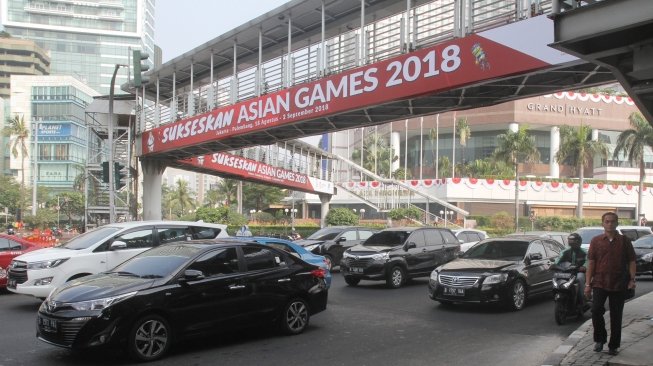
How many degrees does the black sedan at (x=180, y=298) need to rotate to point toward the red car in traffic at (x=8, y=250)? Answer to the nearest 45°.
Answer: approximately 90° to its right

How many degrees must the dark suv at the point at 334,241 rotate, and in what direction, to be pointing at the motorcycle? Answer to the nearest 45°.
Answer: approximately 90° to its left

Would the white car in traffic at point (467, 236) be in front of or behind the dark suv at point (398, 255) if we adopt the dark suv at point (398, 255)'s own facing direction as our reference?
behind

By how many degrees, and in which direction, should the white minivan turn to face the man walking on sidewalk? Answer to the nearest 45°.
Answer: approximately 90° to its left

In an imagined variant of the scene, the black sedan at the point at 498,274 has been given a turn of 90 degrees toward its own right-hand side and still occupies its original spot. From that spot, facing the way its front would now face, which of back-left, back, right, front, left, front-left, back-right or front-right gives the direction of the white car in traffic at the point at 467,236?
front-right

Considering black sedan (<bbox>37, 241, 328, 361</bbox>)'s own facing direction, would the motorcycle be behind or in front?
behind

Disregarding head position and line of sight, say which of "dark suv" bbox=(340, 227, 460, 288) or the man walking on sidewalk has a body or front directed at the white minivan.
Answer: the dark suv

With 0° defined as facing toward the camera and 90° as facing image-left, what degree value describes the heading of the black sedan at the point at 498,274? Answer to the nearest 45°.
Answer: approximately 45°

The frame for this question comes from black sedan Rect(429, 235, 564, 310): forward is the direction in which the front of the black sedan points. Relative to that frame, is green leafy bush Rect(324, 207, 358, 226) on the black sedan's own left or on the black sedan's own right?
on the black sedan's own right

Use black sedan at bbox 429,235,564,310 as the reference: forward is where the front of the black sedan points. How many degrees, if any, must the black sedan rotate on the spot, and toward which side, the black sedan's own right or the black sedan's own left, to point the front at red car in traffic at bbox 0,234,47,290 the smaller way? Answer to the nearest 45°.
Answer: approximately 45° to the black sedan's own right
